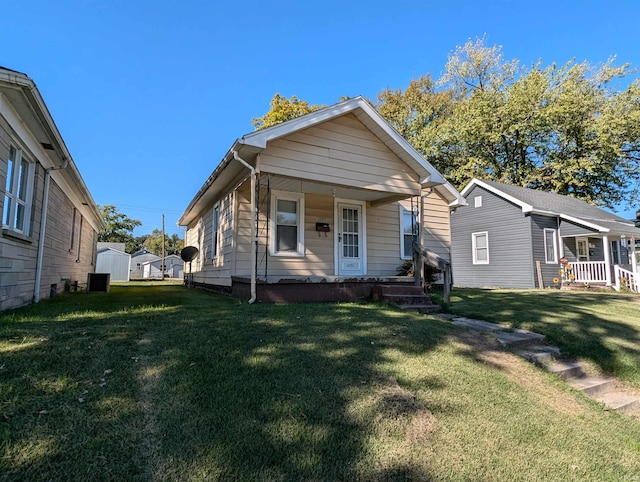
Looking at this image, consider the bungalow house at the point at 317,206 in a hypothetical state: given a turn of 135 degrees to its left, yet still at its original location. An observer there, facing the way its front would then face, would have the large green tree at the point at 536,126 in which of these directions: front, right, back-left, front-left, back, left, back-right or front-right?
front-right

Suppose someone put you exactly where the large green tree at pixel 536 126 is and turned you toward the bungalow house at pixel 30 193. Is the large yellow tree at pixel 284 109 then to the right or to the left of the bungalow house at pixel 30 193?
right

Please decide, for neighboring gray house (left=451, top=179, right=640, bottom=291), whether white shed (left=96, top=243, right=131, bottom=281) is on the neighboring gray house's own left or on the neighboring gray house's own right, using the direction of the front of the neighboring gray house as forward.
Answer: on the neighboring gray house's own right

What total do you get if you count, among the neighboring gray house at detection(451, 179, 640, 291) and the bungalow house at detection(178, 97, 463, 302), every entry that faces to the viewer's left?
0

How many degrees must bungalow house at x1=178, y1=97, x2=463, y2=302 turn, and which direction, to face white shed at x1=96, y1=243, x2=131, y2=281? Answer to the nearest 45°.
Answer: approximately 180°

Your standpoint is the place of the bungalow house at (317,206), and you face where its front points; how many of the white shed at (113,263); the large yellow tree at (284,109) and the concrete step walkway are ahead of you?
1

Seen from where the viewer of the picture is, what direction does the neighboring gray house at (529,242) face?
facing the viewer and to the right of the viewer

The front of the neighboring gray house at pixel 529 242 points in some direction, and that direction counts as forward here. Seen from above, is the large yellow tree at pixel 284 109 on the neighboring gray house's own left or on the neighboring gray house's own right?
on the neighboring gray house's own right

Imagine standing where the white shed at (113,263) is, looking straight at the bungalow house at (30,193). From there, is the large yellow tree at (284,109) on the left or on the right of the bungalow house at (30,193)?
left

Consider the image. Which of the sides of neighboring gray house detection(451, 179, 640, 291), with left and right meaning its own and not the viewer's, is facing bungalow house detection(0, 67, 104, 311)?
right

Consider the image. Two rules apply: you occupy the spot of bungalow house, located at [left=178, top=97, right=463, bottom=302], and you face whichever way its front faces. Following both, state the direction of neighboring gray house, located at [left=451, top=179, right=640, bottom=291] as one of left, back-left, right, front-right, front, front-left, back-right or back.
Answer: left

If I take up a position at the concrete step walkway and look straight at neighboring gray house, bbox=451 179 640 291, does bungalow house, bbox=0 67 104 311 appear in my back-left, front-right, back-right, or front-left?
back-left
